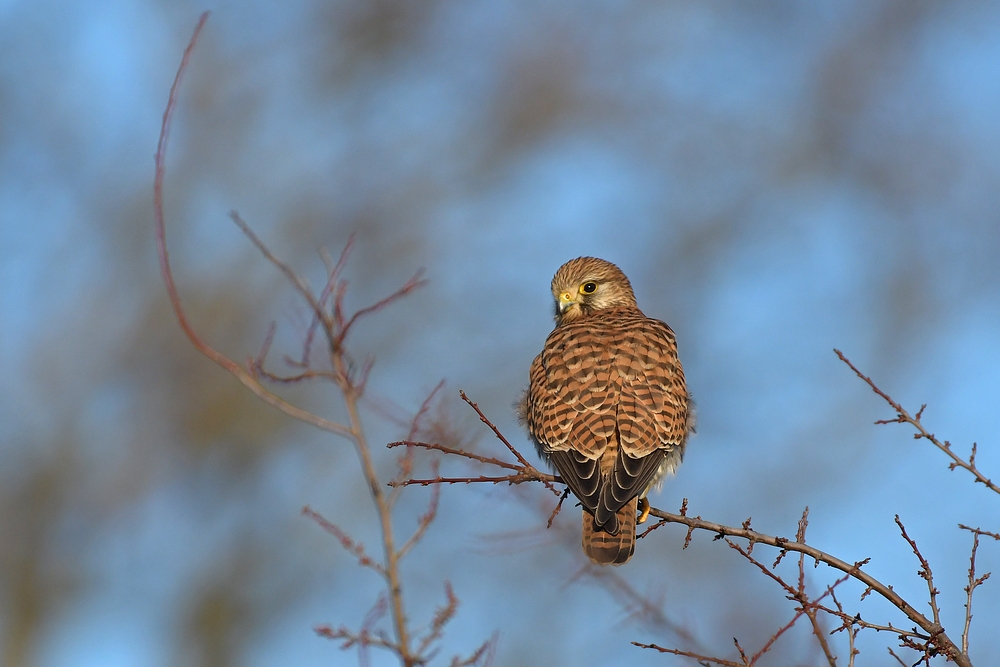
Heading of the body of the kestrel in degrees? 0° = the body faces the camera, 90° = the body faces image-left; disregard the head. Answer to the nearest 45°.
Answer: approximately 180°
